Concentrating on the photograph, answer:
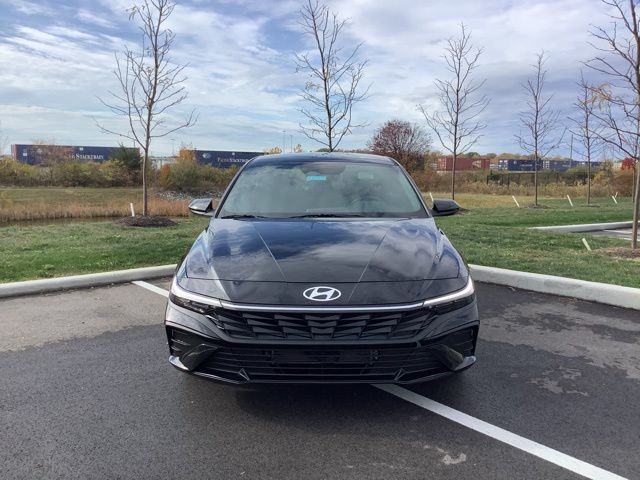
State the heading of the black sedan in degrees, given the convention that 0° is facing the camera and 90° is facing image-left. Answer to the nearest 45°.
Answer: approximately 0°

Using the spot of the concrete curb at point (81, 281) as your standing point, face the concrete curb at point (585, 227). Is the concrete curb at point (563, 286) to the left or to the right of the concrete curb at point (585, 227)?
right

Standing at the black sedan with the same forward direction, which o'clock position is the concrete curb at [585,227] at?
The concrete curb is roughly at 7 o'clock from the black sedan.

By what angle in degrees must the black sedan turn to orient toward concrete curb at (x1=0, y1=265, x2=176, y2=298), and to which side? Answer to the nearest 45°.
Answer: approximately 135° to its right

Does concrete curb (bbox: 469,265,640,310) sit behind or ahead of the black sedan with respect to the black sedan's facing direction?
behind
